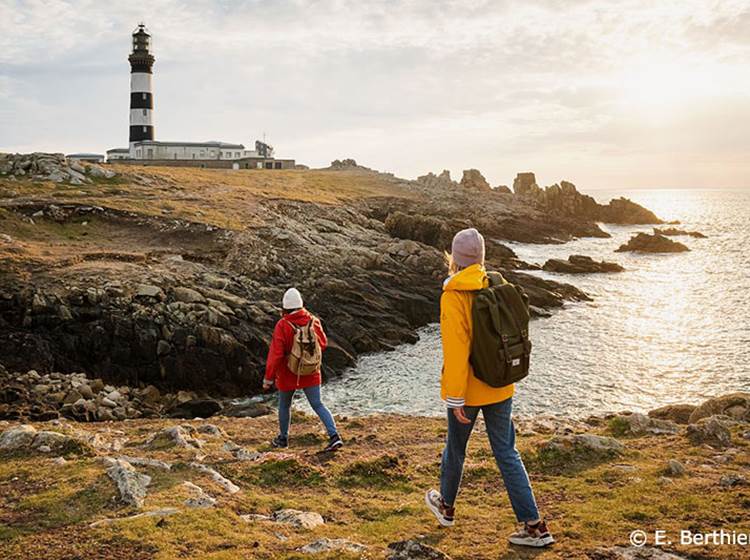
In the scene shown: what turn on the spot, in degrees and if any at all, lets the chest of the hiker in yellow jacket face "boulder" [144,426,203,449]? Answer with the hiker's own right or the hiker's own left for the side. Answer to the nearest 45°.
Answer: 0° — they already face it

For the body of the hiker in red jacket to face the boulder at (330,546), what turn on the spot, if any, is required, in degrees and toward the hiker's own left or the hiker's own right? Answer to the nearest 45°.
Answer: approximately 135° to the hiker's own left

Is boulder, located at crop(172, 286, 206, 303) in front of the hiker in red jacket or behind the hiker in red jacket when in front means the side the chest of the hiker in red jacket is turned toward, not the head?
in front

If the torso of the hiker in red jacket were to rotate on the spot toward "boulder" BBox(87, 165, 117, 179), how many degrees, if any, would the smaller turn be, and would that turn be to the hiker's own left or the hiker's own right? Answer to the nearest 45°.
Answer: approximately 45° to the hiker's own right

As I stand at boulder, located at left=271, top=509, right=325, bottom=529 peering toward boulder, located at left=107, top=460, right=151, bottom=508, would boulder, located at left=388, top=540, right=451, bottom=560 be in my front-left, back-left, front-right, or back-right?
back-left

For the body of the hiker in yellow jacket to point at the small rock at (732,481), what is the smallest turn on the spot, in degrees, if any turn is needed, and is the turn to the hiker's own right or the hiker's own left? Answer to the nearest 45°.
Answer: approximately 90° to the hiker's own right

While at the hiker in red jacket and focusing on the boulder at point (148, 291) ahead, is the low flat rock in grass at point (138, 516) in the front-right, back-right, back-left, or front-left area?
back-left

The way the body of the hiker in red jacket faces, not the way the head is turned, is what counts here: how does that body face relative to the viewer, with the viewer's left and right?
facing away from the viewer and to the left of the viewer

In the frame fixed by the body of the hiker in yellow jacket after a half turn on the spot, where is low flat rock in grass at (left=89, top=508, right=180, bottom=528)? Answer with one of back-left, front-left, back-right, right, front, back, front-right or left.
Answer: back-right

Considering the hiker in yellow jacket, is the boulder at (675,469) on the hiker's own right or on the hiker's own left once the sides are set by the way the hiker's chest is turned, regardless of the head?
on the hiker's own right

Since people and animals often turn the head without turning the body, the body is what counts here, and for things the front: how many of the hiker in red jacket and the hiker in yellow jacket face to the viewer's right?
0

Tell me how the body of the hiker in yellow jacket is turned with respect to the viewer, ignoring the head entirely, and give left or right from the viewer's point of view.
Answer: facing away from the viewer and to the left of the viewer
